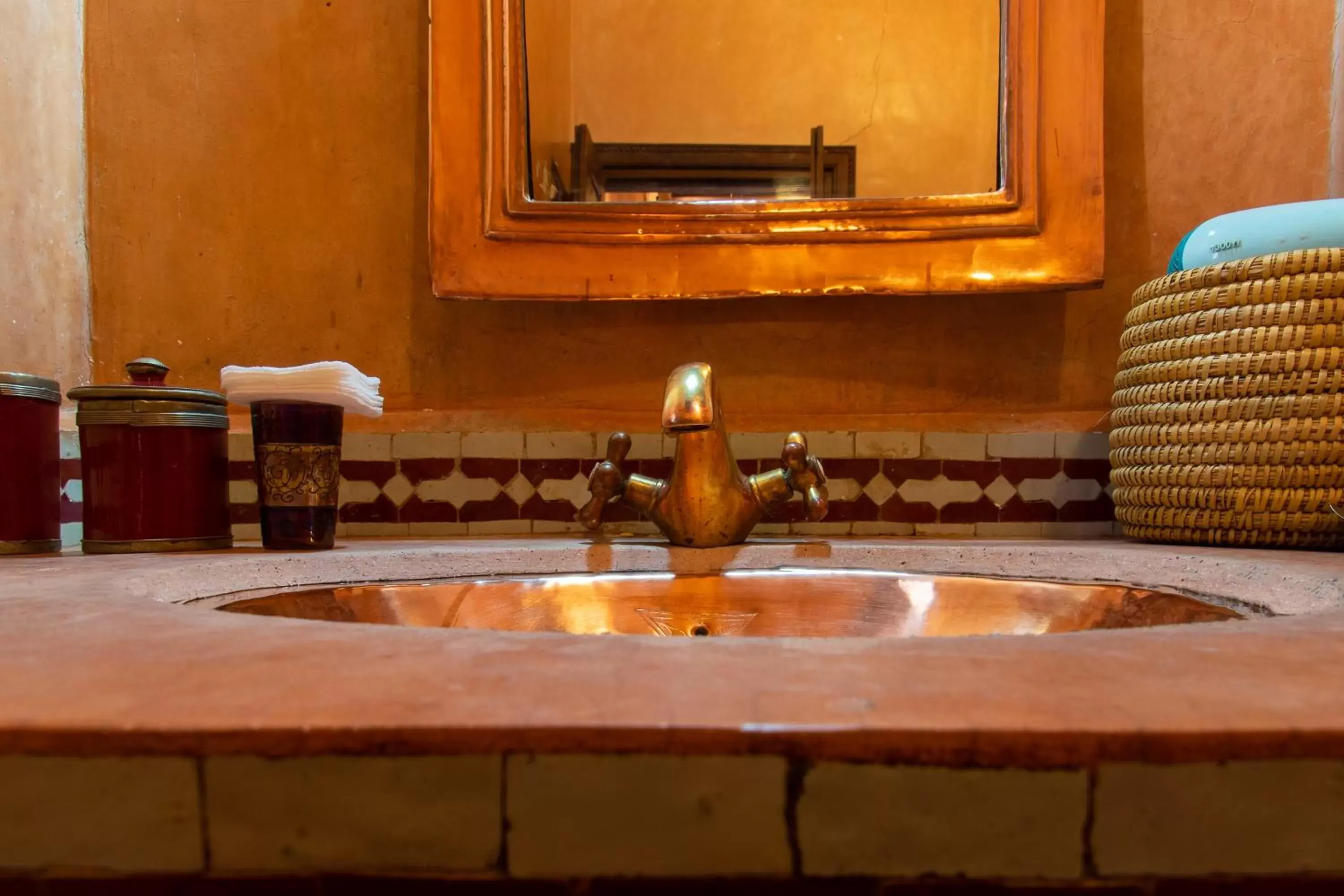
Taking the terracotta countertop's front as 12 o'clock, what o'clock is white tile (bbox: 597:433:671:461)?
The white tile is roughly at 6 o'clock from the terracotta countertop.

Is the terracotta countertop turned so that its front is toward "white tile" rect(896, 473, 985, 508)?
no

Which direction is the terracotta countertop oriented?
toward the camera

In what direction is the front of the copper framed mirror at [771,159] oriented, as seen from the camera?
facing the viewer

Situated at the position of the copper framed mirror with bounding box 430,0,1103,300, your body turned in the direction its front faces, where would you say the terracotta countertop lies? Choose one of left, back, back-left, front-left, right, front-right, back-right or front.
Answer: front

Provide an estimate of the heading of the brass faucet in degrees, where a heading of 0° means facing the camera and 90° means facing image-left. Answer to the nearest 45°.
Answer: approximately 0°

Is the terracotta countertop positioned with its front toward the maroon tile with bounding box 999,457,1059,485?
no

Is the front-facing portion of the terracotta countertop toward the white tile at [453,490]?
no

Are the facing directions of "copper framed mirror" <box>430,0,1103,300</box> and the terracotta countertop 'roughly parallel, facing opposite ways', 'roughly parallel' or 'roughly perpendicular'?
roughly parallel
